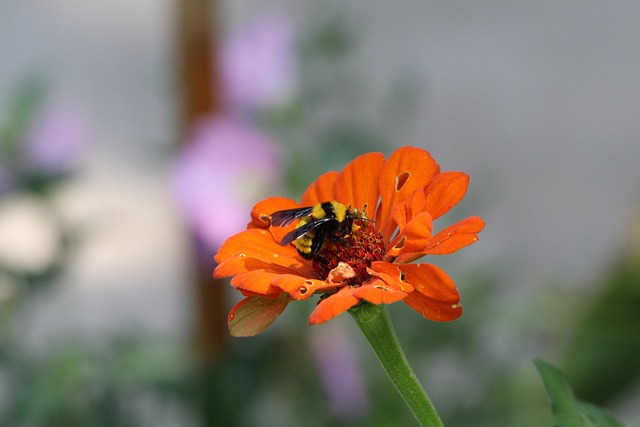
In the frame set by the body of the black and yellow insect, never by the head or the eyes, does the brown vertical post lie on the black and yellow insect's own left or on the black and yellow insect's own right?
on the black and yellow insect's own left

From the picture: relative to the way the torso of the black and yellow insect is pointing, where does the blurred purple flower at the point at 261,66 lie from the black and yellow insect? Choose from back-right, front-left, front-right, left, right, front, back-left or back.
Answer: left

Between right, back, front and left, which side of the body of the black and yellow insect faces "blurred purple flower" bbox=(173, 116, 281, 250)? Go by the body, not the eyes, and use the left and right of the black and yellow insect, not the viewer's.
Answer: left

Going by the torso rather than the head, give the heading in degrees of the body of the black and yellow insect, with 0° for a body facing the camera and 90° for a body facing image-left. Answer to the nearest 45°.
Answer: approximately 270°

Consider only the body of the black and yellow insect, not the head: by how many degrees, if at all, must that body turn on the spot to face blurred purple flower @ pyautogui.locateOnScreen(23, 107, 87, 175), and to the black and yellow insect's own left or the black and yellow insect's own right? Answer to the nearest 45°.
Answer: approximately 135° to the black and yellow insect's own left
